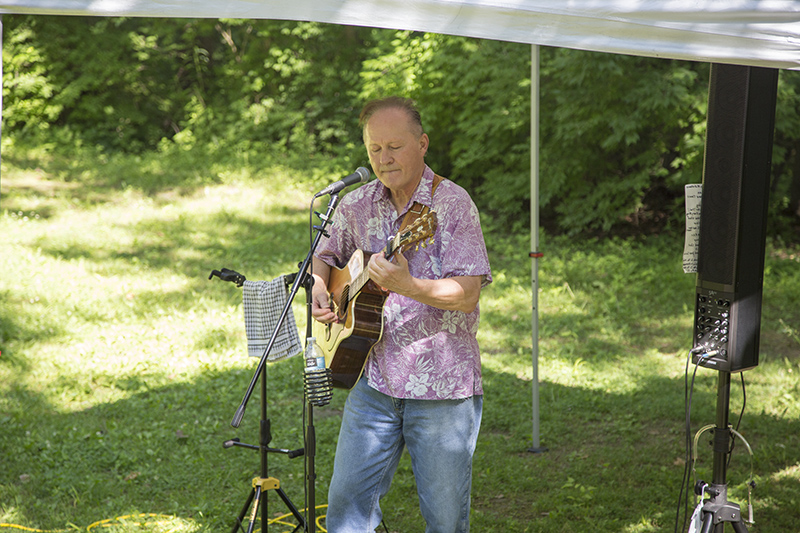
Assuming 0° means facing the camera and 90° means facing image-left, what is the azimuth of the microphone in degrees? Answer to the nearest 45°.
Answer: approximately 270°

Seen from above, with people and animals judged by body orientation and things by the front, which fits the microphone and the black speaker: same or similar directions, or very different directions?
very different directions

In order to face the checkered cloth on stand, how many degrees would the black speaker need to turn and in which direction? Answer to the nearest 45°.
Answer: approximately 45° to its right

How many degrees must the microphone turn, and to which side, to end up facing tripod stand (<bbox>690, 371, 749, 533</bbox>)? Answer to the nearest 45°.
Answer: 0° — it already faces it

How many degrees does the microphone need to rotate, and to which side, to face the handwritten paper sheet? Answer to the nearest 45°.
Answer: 0° — it already faces it
